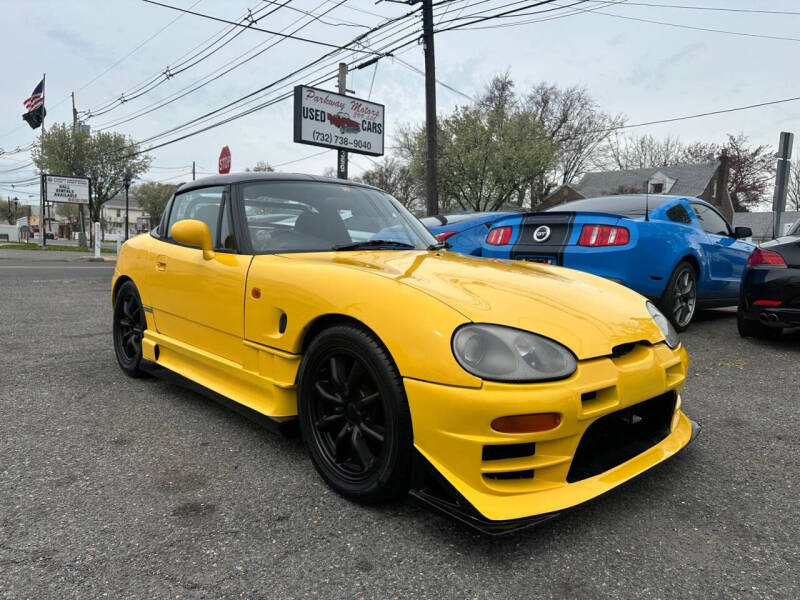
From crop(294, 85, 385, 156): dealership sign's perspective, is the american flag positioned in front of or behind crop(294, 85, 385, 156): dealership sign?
behind

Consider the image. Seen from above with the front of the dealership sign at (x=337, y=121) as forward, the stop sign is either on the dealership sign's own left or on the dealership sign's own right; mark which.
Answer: on the dealership sign's own right

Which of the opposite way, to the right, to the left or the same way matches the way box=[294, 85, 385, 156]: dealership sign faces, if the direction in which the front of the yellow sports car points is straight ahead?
the same way

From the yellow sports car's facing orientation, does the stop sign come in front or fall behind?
behind

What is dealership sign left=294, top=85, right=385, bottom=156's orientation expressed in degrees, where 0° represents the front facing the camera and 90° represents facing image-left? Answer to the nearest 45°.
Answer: approximately 315°

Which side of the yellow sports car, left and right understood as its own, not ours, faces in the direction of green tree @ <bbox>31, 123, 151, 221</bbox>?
back

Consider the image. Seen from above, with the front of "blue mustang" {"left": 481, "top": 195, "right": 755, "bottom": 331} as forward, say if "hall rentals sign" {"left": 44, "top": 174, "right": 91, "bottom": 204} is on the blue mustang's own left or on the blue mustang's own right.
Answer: on the blue mustang's own left

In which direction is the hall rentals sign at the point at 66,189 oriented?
toward the camera

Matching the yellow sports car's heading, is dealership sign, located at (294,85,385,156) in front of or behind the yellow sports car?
behind

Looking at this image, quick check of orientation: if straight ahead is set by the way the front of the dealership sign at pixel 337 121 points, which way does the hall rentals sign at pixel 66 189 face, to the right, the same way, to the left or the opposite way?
the same way

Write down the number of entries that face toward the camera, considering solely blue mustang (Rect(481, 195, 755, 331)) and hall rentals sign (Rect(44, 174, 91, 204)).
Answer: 1

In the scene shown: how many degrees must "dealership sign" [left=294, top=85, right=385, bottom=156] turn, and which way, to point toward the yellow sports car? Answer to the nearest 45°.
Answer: approximately 45° to its right

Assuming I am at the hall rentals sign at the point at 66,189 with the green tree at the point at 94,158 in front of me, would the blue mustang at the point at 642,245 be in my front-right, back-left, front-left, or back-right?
back-right

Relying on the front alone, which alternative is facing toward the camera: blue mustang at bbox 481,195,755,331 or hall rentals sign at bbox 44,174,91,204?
the hall rentals sign

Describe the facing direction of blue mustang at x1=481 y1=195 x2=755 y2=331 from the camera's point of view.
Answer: facing away from the viewer and to the right of the viewer
